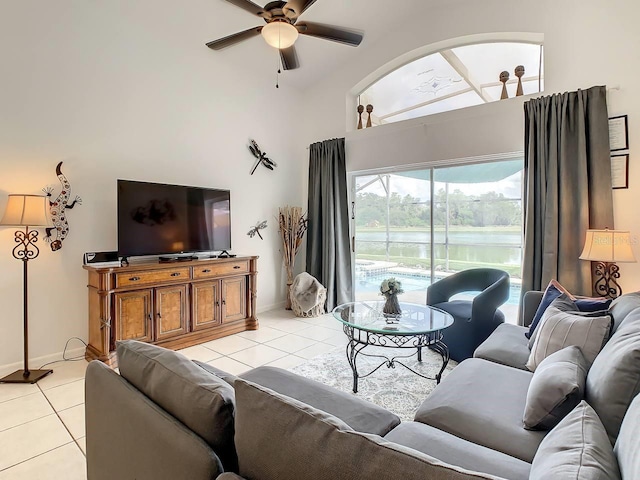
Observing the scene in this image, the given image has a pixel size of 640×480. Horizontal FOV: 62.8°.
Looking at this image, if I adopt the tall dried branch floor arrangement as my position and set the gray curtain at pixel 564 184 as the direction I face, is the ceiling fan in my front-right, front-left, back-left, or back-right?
front-right

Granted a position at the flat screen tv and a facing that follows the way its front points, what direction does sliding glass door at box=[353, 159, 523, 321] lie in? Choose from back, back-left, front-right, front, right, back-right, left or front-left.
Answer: front-left

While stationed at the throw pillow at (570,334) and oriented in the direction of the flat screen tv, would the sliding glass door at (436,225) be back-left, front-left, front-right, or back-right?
front-right

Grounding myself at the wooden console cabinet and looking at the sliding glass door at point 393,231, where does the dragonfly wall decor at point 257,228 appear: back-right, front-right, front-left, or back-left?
front-left

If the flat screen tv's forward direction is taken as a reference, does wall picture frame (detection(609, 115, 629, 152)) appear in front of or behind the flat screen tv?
in front

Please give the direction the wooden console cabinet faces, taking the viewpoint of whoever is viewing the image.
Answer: facing the viewer and to the right of the viewer

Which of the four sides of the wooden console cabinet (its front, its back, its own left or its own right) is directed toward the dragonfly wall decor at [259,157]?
left

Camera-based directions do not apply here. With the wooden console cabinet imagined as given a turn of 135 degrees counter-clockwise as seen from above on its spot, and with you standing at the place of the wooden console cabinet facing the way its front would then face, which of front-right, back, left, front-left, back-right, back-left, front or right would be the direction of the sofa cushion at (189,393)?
back

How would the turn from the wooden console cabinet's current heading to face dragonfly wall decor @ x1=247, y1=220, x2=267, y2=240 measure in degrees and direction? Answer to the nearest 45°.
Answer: approximately 90° to its left

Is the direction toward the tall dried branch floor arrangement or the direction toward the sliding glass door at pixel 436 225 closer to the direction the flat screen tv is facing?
the sliding glass door

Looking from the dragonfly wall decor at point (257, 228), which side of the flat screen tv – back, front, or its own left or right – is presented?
left

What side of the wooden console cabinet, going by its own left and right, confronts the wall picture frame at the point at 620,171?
front

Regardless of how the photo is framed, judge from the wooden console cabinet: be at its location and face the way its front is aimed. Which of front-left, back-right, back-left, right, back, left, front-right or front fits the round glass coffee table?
front

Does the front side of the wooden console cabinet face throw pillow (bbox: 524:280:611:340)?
yes

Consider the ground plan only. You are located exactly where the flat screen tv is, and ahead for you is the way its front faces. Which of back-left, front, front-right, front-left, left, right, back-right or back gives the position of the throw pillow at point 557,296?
front
